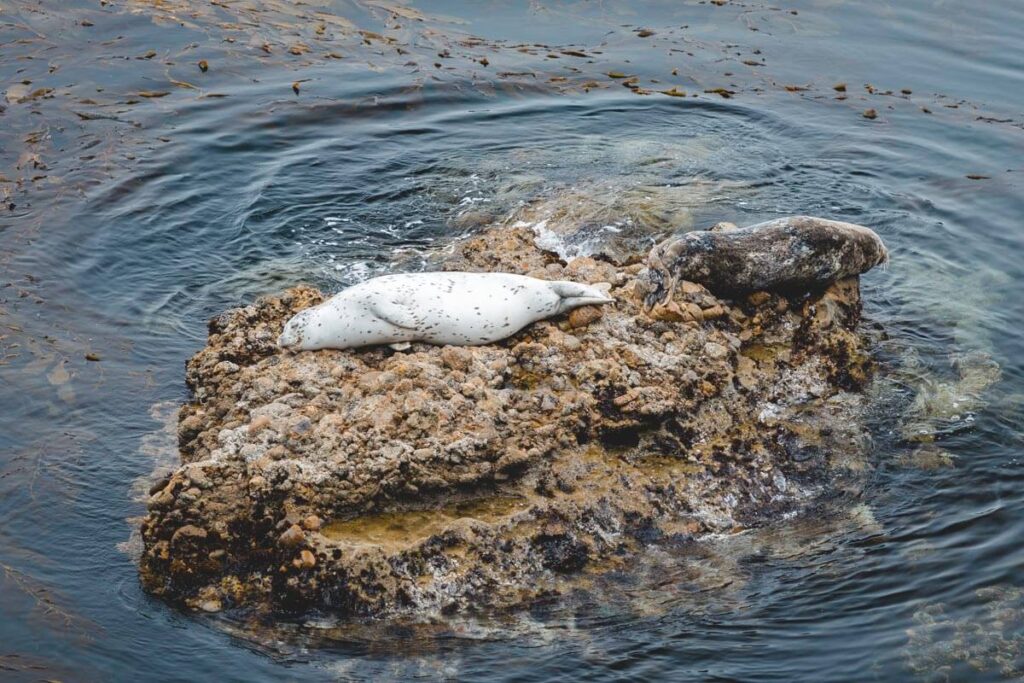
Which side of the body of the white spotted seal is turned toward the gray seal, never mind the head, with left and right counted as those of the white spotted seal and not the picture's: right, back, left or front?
back

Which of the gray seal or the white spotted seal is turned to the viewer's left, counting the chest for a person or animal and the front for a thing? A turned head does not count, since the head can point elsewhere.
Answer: the white spotted seal

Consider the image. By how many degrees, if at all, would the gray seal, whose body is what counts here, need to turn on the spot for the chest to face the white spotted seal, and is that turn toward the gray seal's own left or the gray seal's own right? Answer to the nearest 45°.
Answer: approximately 135° to the gray seal's own right

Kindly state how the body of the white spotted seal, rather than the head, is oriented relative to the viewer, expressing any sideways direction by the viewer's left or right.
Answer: facing to the left of the viewer

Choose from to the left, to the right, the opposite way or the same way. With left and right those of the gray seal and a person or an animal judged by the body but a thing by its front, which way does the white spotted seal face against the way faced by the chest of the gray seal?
the opposite way

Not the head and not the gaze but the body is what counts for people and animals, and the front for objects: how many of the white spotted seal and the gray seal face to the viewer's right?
1

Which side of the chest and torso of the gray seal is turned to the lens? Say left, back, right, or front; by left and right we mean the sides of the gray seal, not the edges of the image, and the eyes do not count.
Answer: right
